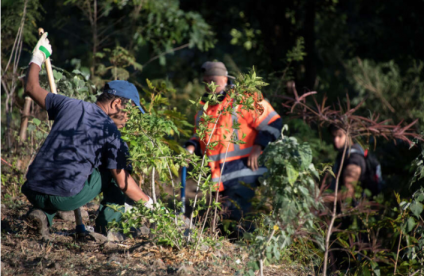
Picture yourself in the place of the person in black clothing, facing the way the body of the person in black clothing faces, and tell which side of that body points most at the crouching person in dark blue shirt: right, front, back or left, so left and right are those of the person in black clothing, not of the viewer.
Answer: front

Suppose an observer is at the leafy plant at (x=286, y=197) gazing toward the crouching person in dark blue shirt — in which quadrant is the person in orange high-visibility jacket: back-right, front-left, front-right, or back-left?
front-right

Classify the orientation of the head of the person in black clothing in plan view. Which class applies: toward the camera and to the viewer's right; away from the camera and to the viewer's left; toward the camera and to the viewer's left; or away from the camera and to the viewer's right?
toward the camera and to the viewer's left

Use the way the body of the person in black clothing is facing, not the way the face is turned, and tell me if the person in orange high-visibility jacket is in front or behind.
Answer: in front

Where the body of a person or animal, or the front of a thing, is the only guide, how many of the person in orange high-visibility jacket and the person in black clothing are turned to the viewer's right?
0

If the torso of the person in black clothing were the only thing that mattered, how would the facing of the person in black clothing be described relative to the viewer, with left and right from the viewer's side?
facing the viewer and to the left of the viewer

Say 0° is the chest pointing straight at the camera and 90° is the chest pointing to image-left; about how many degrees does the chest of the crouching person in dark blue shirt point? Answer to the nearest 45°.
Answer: approximately 225°

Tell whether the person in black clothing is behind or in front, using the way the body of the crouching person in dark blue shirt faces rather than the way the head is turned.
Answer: in front

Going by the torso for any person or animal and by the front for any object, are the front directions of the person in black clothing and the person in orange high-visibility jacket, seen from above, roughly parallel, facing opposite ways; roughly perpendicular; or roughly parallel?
roughly parallel

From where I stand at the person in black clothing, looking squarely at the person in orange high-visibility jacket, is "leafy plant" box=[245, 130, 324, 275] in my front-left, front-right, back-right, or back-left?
front-left

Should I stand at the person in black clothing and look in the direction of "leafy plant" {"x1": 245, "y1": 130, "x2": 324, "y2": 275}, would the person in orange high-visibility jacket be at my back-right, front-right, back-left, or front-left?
front-right

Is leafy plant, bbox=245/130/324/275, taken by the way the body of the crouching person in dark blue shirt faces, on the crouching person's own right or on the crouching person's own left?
on the crouching person's own right

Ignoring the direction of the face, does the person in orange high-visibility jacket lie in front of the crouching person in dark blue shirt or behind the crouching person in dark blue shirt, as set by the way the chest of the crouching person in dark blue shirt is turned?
in front

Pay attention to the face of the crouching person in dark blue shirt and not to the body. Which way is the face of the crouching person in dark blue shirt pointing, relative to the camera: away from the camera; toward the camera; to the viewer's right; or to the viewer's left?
to the viewer's right

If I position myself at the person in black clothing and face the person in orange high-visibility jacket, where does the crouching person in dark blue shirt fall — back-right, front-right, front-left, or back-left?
front-left
